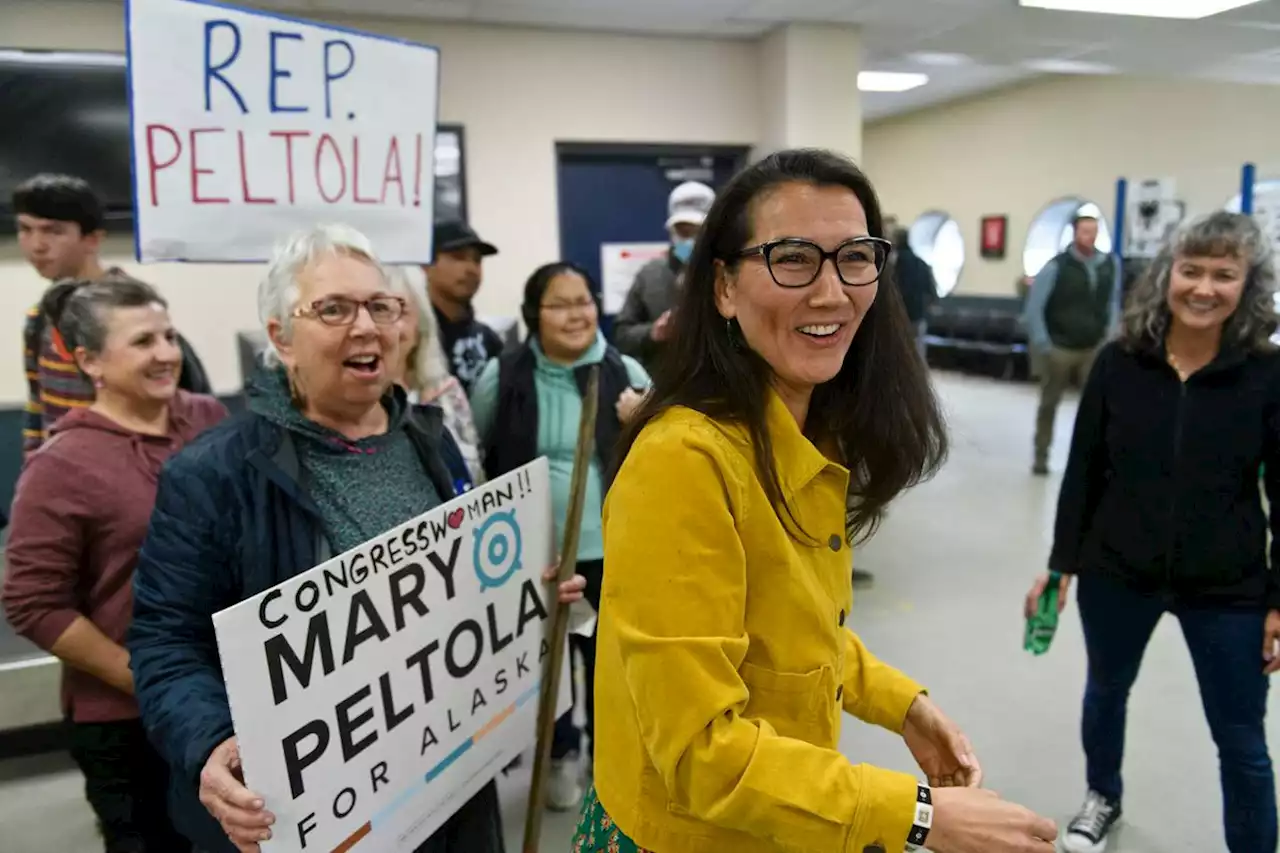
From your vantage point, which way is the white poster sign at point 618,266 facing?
toward the camera

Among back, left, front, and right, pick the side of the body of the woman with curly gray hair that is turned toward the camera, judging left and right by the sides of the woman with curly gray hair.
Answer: front

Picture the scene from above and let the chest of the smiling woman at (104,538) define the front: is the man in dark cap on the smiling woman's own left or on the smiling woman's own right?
on the smiling woman's own left

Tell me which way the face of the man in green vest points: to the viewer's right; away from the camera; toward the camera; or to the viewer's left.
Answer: toward the camera

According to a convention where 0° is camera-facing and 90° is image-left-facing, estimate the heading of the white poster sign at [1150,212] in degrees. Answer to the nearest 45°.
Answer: approximately 0°

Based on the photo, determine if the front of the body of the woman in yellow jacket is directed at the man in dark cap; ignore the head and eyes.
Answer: no

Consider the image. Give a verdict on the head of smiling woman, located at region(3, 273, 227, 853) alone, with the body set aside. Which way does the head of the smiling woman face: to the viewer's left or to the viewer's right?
to the viewer's right

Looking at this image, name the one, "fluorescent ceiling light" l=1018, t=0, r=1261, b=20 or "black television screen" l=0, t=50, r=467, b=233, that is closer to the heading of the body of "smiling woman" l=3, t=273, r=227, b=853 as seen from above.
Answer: the fluorescent ceiling light

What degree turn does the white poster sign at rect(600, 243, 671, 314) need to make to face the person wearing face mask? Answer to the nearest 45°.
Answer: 0° — it already faces them

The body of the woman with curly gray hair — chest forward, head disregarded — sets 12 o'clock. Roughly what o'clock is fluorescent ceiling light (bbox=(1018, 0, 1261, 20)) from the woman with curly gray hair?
The fluorescent ceiling light is roughly at 6 o'clock from the woman with curly gray hair.

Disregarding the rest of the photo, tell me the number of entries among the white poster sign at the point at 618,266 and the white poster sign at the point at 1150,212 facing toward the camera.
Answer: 2

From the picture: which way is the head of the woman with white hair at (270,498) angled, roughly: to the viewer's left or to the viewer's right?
to the viewer's right

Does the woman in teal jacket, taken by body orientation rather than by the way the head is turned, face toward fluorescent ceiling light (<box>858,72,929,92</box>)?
no

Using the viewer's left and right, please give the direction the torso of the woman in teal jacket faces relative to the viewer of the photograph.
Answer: facing the viewer
